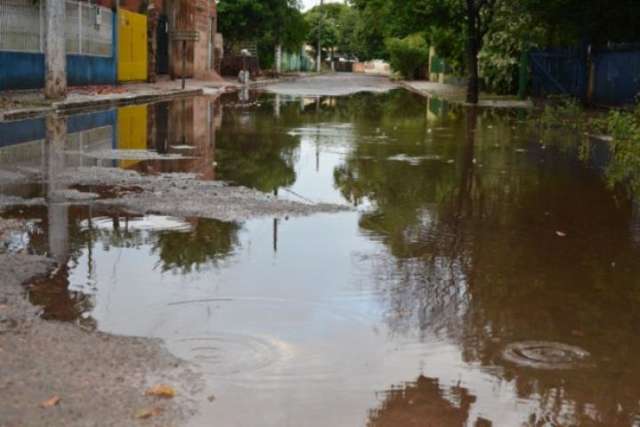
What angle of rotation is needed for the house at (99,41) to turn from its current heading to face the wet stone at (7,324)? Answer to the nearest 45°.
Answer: approximately 45° to its right

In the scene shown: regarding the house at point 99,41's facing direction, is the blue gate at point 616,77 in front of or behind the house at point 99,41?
in front

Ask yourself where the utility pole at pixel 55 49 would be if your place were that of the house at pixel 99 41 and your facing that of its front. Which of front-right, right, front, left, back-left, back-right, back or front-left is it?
front-right

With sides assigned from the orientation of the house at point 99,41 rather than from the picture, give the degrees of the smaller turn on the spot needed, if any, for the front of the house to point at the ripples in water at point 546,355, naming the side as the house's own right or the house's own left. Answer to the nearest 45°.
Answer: approximately 45° to the house's own right

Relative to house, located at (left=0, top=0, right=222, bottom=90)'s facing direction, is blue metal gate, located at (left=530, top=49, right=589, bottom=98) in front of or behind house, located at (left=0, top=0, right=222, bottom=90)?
in front

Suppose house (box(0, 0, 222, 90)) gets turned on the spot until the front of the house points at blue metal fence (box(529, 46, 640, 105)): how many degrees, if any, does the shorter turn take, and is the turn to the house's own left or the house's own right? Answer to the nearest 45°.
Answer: approximately 45° to the house's own left

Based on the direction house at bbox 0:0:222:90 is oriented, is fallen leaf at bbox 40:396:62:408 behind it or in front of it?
in front

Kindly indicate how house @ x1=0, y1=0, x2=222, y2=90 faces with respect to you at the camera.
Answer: facing the viewer and to the right of the viewer
